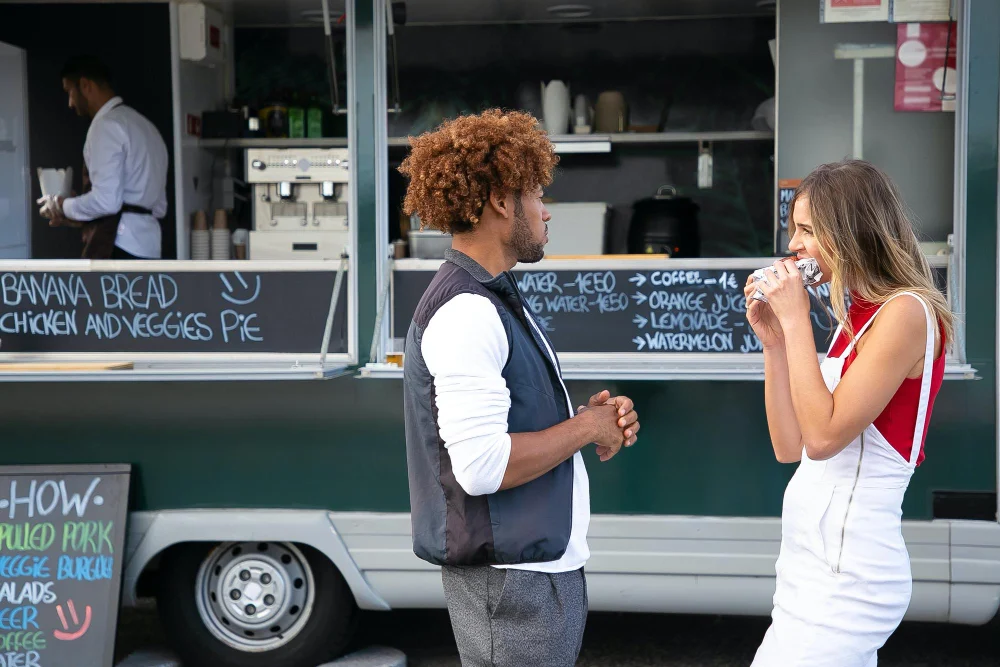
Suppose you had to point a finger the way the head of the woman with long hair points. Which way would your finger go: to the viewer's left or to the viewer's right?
to the viewer's left

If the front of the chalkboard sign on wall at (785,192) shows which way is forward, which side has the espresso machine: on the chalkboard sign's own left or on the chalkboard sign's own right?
on the chalkboard sign's own right

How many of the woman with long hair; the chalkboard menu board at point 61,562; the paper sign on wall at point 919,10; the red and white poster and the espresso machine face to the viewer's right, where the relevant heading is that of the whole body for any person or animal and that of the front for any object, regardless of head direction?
0

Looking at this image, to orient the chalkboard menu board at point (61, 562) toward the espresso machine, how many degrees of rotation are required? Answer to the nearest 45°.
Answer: approximately 135° to its left

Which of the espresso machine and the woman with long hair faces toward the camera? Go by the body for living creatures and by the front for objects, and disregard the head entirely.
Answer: the espresso machine

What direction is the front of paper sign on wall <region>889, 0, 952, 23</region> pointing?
toward the camera

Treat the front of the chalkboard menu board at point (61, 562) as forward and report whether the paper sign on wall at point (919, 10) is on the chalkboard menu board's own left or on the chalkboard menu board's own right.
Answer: on the chalkboard menu board's own left

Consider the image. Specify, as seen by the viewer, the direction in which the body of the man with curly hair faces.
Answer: to the viewer's right

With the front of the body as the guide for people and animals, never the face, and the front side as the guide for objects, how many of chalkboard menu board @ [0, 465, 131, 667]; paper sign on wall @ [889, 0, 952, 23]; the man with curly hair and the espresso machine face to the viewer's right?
1

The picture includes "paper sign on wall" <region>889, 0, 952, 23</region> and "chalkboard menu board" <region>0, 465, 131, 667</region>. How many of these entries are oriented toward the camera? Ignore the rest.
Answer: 2

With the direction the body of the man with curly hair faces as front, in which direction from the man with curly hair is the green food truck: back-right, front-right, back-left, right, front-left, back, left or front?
left

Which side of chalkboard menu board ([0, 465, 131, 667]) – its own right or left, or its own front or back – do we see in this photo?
front

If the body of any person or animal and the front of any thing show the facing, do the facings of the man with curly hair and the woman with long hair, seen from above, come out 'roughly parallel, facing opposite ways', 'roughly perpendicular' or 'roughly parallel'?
roughly parallel, facing opposite ways

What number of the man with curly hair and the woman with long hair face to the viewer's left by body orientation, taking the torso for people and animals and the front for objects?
1

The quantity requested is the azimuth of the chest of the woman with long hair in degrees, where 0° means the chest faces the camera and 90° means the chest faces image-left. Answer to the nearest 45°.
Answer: approximately 90°

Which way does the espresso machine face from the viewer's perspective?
toward the camera

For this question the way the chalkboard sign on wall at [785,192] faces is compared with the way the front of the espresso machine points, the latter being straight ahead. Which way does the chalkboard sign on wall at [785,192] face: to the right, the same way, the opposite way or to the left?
the same way

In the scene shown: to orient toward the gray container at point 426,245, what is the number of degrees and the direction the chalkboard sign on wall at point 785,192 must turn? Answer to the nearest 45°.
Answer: approximately 90° to its right

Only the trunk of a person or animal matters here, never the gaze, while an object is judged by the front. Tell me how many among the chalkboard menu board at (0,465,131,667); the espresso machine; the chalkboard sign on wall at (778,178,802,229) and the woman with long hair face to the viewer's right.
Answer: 0

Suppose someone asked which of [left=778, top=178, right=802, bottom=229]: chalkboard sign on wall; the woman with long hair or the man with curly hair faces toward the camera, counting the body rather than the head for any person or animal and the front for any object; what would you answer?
the chalkboard sign on wall
